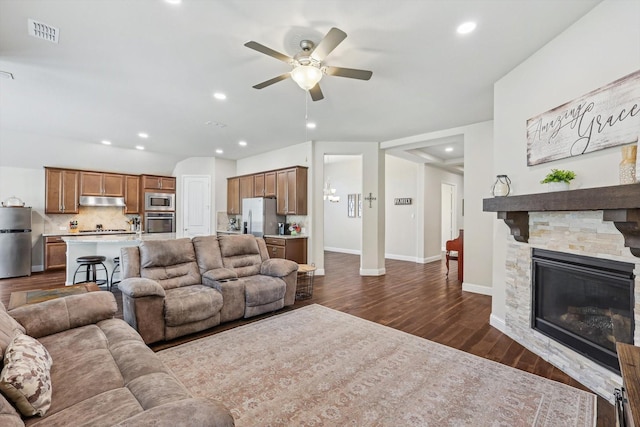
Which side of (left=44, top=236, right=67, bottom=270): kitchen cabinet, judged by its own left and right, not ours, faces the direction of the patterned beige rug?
front

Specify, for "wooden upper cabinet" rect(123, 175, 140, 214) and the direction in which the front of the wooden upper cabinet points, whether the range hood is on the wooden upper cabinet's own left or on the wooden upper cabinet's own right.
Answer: on the wooden upper cabinet's own right

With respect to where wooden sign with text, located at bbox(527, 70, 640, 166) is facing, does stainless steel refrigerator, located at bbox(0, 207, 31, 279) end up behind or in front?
in front

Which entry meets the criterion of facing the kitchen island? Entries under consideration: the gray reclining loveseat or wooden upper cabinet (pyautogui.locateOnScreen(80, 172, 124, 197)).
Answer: the wooden upper cabinet

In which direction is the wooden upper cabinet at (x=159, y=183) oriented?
toward the camera

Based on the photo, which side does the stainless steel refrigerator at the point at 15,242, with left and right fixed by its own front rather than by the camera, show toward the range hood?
left

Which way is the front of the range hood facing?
toward the camera

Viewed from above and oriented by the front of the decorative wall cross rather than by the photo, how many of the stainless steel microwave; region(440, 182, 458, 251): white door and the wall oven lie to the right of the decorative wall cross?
2

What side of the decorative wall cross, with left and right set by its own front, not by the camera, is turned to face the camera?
front

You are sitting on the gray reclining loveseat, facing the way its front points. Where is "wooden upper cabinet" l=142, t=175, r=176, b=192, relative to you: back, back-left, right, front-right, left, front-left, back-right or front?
back-left

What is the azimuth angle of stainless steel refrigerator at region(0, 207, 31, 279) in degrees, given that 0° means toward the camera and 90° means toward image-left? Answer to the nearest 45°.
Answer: approximately 0°

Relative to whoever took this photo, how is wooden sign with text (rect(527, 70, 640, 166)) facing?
facing the viewer and to the left of the viewer

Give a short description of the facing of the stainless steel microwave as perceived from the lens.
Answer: facing the viewer

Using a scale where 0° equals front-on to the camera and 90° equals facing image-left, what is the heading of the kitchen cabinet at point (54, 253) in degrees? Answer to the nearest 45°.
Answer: approximately 0°

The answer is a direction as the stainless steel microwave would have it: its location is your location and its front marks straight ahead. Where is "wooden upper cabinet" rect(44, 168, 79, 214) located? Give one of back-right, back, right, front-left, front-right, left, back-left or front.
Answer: right

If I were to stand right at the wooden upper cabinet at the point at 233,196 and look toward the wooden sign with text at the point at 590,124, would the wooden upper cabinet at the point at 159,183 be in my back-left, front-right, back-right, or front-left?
back-right
